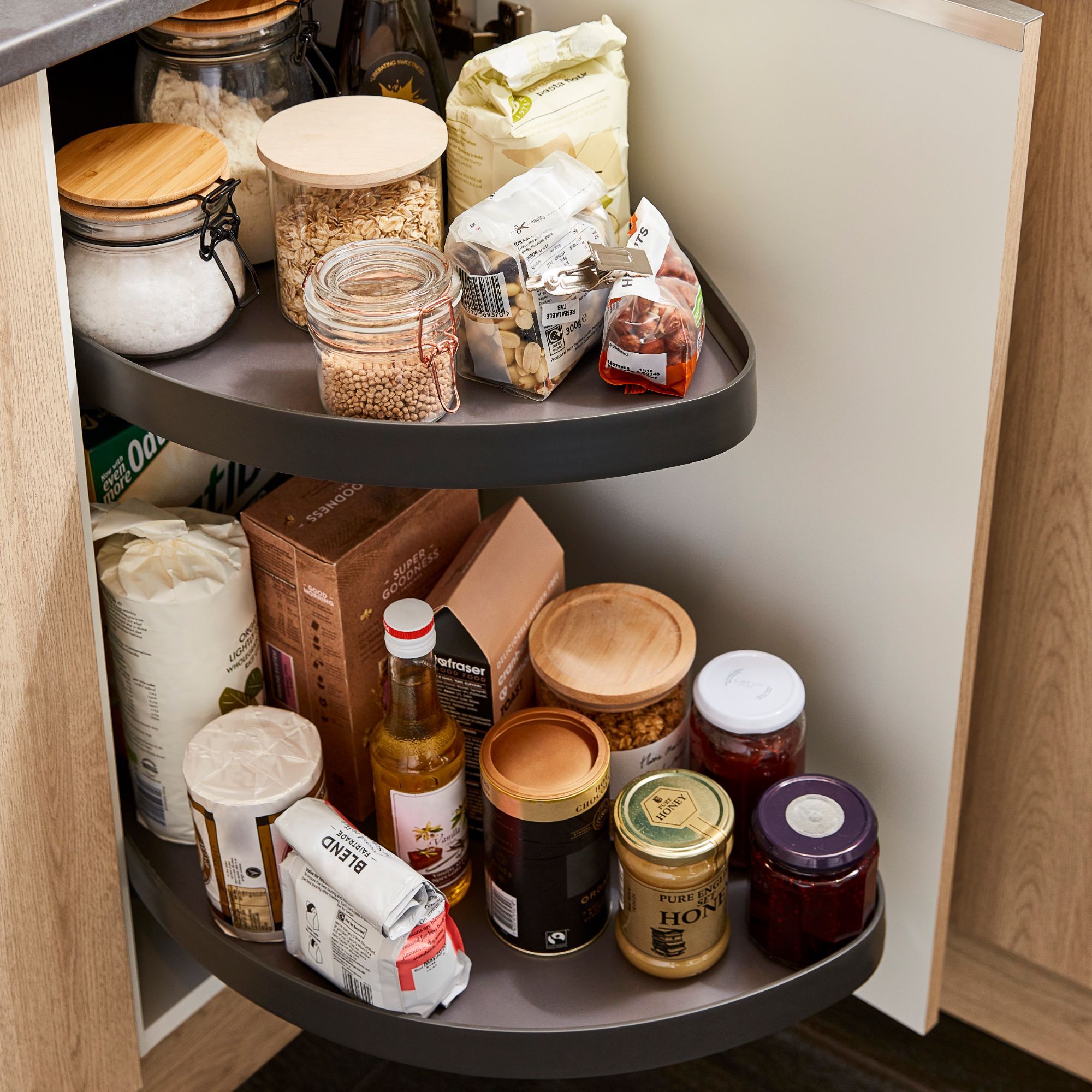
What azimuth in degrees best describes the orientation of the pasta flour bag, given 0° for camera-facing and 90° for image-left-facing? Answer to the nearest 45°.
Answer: approximately 315°
